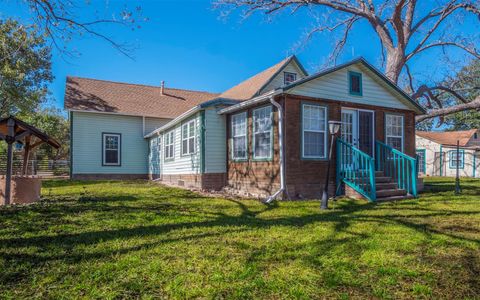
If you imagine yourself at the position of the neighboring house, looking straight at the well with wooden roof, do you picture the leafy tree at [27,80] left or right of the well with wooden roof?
right

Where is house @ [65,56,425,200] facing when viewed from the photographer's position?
facing the viewer and to the right of the viewer

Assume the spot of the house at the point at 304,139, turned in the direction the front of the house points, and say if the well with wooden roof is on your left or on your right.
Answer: on your right

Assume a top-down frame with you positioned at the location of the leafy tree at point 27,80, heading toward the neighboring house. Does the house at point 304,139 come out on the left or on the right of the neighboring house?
right

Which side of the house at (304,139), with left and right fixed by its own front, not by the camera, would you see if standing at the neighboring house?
left
